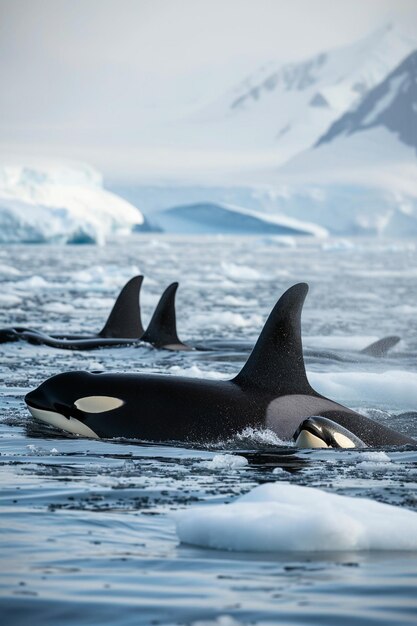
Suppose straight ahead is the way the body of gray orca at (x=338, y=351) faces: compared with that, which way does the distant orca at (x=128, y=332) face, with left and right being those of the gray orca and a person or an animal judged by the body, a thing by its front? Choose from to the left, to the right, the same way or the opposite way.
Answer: the same way

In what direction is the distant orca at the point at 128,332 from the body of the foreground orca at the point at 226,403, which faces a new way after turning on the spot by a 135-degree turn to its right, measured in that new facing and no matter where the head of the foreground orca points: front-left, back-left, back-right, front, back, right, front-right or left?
front-left

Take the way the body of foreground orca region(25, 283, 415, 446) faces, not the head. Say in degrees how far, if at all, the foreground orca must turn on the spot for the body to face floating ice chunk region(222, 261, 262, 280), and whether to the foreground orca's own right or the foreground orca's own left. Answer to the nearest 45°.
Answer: approximately 90° to the foreground orca's own right

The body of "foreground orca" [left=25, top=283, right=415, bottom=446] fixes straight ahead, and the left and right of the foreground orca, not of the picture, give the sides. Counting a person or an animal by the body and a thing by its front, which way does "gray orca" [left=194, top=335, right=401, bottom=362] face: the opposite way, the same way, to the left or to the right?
the same way

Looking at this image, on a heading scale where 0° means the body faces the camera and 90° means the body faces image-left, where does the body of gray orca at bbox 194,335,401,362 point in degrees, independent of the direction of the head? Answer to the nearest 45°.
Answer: approximately 90°

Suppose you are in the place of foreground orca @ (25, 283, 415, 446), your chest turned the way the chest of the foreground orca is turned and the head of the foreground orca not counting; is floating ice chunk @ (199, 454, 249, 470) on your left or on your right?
on your left

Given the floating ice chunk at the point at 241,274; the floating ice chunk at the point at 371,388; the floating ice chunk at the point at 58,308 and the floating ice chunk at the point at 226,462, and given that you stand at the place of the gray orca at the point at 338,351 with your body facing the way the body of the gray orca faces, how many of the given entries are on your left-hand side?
2

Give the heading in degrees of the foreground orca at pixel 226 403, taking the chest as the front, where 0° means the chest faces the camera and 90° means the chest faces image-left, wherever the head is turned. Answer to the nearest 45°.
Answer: approximately 90°

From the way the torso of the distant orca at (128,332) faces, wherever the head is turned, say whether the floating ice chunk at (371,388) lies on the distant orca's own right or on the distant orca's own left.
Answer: on the distant orca's own left

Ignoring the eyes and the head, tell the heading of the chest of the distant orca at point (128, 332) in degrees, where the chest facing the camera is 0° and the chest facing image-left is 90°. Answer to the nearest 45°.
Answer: approximately 90°

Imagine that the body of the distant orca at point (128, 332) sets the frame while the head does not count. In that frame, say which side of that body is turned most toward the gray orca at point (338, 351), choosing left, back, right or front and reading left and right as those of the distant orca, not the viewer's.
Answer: back

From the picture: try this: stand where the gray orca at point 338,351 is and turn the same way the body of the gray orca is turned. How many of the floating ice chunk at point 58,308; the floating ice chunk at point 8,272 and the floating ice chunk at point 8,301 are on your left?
0
